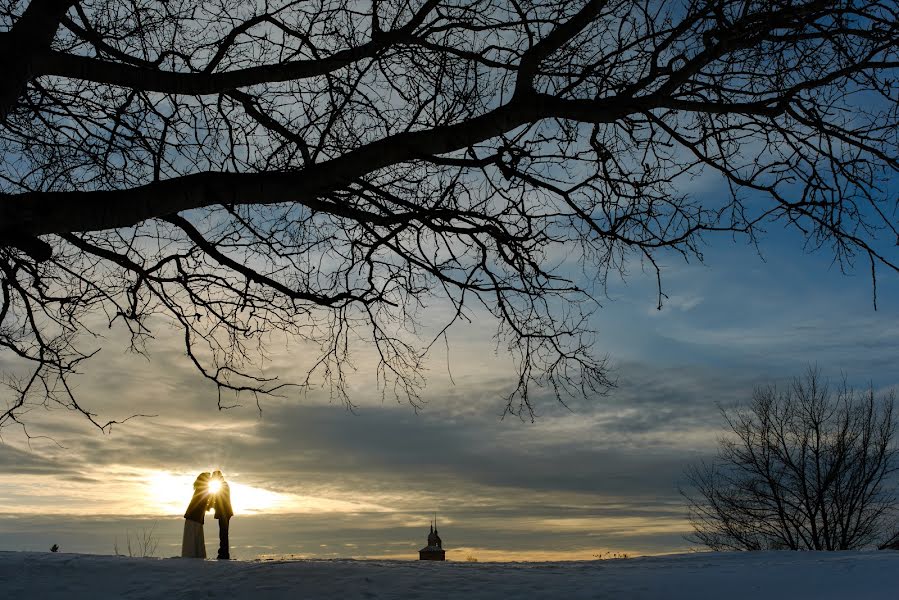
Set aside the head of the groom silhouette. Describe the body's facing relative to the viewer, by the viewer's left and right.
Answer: facing to the left of the viewer

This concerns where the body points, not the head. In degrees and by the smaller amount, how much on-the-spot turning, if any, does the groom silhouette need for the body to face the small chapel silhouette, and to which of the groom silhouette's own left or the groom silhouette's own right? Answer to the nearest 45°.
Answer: approximately 135° to the groom silhouette's own right
